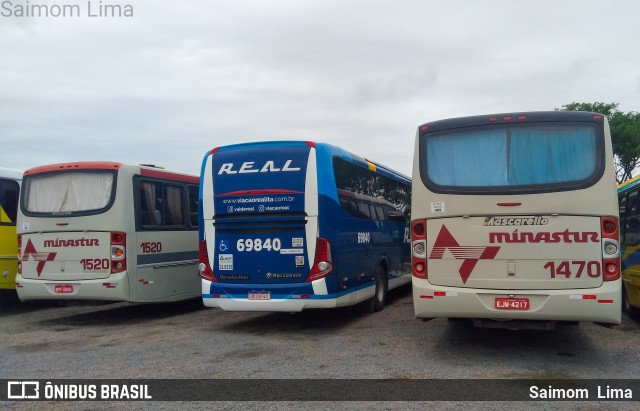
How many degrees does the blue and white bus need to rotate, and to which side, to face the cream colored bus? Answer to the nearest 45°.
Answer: approximately 90° to its right

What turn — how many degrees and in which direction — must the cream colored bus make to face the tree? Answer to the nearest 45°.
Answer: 0° — it already faces it

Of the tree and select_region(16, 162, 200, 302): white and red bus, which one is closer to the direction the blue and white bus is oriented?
the tree

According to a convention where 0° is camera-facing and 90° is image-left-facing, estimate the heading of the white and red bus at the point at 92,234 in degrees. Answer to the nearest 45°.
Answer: approximately 225°

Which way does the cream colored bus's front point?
away from the camera

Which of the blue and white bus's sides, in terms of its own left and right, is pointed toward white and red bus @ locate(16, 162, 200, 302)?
left

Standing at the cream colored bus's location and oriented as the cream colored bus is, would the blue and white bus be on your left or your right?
on your left

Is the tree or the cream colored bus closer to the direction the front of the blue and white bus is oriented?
the tree

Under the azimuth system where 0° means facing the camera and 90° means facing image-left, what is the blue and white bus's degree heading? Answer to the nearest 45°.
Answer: approximately 225°
